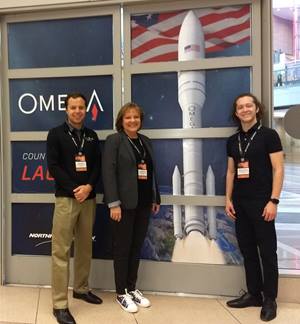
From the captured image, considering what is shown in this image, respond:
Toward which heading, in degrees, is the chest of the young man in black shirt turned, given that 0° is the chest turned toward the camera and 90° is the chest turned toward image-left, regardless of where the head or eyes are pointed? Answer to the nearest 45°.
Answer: approximately 45°

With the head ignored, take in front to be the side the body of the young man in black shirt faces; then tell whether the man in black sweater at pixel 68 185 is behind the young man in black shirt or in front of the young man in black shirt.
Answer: in front

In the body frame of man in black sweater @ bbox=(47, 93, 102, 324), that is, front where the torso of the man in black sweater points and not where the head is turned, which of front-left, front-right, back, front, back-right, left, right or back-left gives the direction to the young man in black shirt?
front-left

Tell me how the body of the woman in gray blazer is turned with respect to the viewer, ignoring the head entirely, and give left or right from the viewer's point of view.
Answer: facing the viewer and to the right of the viewer

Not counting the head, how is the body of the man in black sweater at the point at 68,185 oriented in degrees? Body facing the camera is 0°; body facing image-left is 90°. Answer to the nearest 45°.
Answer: approximately 315°

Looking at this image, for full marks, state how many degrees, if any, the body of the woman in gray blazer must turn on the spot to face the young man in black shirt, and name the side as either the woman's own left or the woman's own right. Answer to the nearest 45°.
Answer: approximately 45° to the woman's own left

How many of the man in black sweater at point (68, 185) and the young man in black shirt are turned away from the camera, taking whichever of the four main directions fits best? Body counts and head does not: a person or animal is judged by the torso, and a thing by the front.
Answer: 0

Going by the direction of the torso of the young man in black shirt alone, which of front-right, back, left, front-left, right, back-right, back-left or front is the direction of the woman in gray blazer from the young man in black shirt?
front-right

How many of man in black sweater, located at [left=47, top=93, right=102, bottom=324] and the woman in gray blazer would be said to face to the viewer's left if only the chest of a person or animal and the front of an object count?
0
